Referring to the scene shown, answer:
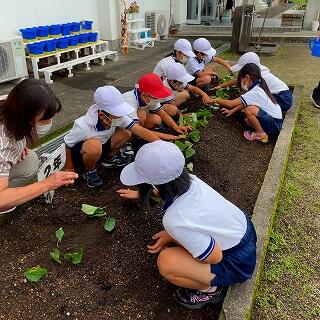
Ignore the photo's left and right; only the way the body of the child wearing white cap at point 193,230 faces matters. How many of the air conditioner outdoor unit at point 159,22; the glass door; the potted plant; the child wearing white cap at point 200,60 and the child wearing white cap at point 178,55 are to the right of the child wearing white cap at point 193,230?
5

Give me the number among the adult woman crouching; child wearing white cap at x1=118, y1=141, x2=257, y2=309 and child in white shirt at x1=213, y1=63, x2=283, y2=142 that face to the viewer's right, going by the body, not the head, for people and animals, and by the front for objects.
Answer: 1

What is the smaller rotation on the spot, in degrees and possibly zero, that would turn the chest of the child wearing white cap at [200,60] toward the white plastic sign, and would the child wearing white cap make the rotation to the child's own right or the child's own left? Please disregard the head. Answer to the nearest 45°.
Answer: approximately 45° to the child's own right

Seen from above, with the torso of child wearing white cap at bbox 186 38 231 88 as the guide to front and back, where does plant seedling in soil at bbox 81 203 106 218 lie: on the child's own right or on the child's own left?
on the child's own right

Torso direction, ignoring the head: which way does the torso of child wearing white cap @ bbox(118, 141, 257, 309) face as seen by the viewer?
to the viewer's left

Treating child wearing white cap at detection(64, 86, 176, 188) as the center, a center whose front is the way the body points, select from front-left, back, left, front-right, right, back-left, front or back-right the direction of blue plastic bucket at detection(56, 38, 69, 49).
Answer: back-left

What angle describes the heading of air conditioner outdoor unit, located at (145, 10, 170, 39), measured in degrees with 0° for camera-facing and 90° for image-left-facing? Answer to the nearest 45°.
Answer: approximately 315°

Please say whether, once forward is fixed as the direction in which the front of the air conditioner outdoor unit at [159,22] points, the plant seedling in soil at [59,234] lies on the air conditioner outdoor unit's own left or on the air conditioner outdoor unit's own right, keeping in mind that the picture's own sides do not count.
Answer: on the air conditioner outdoor unit's own right

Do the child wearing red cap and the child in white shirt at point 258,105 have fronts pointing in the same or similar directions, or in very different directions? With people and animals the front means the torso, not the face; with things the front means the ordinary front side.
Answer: very different directions

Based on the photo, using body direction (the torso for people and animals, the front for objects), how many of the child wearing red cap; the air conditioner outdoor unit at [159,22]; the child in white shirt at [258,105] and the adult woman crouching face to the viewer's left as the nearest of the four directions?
1

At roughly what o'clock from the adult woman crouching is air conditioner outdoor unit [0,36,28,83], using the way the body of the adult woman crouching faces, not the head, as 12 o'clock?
The air conditioner outdoor unit is roughly at 9 o'clock from the adult woman crouching.

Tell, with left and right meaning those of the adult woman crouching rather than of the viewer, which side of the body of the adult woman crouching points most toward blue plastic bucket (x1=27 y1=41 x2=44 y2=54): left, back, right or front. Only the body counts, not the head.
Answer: left

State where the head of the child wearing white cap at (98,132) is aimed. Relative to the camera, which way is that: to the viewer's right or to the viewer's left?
to the viewer's right

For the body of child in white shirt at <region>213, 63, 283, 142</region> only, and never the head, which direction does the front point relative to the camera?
to the viewer's left

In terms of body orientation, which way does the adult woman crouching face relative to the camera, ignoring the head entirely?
to the viewer's right
